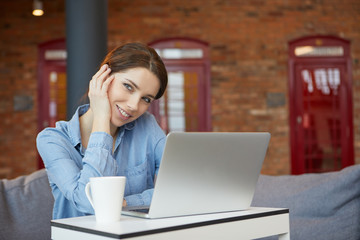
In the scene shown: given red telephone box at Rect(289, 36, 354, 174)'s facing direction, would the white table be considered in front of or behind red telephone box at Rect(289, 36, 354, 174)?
in front

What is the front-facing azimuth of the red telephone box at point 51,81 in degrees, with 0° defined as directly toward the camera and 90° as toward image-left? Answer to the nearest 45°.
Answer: approximately 0°

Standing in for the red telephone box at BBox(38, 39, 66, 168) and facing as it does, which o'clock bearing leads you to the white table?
The white table is roughly at 12 o'clock from the red telephone box.

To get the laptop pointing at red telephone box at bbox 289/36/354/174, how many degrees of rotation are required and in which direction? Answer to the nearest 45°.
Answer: approximately 45° to its right

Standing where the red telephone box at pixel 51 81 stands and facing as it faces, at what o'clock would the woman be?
The woman is roughly at 12 o'clock from the red telephone box.

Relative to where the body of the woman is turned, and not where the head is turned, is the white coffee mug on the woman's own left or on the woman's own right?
on the woman's own right

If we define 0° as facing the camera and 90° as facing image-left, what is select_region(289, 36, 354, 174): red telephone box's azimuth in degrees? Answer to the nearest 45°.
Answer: approximately 0°

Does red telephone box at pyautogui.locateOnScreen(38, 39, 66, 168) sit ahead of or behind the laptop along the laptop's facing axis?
ahead

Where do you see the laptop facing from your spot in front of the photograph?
facing away from the viewer and to the left of the viewer

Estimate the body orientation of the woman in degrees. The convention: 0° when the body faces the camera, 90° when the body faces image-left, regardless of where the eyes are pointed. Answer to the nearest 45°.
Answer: approximately 315°

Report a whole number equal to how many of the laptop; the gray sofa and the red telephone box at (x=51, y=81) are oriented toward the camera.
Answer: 2

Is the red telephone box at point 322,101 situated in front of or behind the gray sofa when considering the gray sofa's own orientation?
behind
